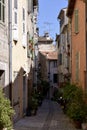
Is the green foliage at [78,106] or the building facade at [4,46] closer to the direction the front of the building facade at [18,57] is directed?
the green foliage

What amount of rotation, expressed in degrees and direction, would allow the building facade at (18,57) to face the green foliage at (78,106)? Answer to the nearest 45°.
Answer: approximately 45° to its right

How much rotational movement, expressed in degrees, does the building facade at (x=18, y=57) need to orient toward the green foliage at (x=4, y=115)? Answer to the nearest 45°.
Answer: approximately 90° to its right

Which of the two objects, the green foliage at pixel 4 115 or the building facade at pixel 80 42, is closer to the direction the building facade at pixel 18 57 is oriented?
the building facade

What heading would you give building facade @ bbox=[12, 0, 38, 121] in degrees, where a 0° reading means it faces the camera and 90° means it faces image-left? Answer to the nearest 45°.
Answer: approximately 270°

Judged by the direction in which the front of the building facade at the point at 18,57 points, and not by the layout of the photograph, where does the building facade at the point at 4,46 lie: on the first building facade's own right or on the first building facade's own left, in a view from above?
on the first building facade's own right

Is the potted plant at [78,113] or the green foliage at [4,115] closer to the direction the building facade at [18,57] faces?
the potted plant

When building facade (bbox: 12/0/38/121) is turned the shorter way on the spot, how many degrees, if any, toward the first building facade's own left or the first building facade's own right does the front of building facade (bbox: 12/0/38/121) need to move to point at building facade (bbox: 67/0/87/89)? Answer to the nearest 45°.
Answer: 0° — it already faces it
